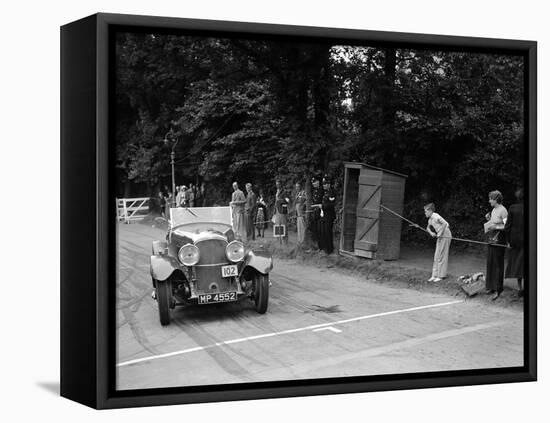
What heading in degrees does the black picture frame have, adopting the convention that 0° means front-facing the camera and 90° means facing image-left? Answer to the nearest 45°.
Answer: approximately 315°
